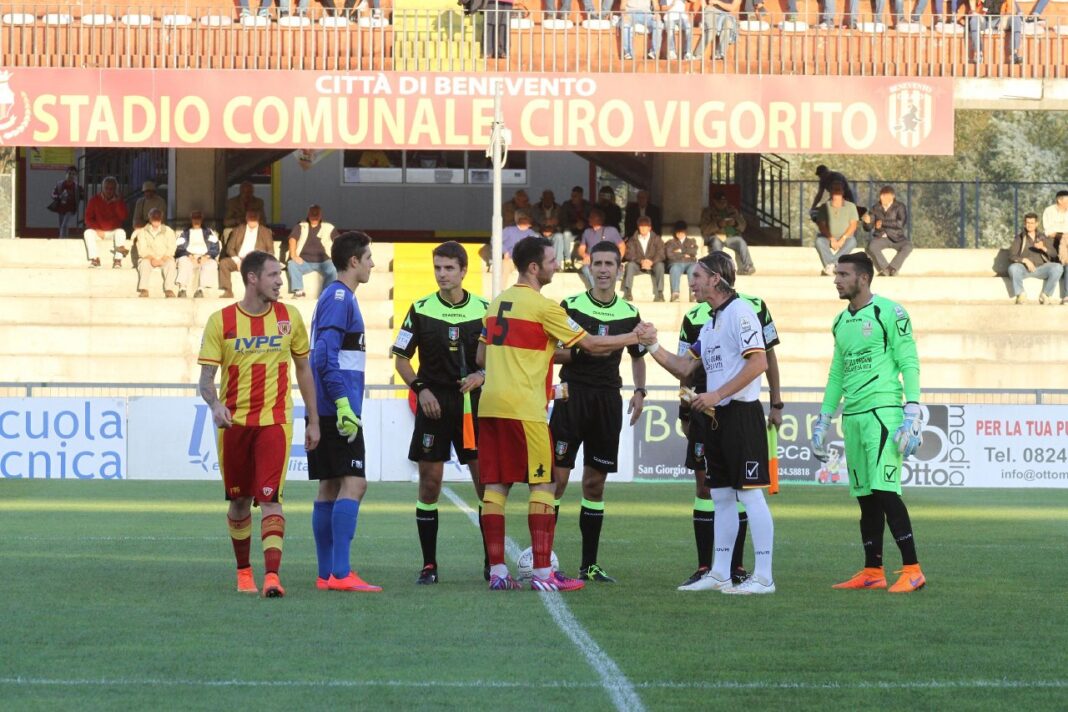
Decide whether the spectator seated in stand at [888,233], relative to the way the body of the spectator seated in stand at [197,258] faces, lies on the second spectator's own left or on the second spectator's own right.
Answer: on the second spectator's own left

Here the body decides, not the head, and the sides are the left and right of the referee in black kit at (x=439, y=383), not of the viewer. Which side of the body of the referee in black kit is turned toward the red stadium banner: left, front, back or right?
back

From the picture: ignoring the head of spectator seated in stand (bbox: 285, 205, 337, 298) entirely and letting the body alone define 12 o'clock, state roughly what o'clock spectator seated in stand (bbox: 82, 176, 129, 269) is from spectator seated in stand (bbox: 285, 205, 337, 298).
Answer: spectator seated in stand (bbox: 82, 176, 129, 269) is roughly at 4 o'clock from spectator seated in stand (bbox: 285, 205, 337, 298).

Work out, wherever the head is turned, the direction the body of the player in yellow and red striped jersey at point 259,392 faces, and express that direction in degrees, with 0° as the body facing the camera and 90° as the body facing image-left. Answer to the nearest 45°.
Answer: approximately 0°

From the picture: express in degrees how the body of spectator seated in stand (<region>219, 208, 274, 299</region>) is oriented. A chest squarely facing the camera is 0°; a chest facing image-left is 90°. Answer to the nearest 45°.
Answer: approximately 0°

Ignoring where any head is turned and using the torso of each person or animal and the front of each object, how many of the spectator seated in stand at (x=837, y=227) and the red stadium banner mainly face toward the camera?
2
